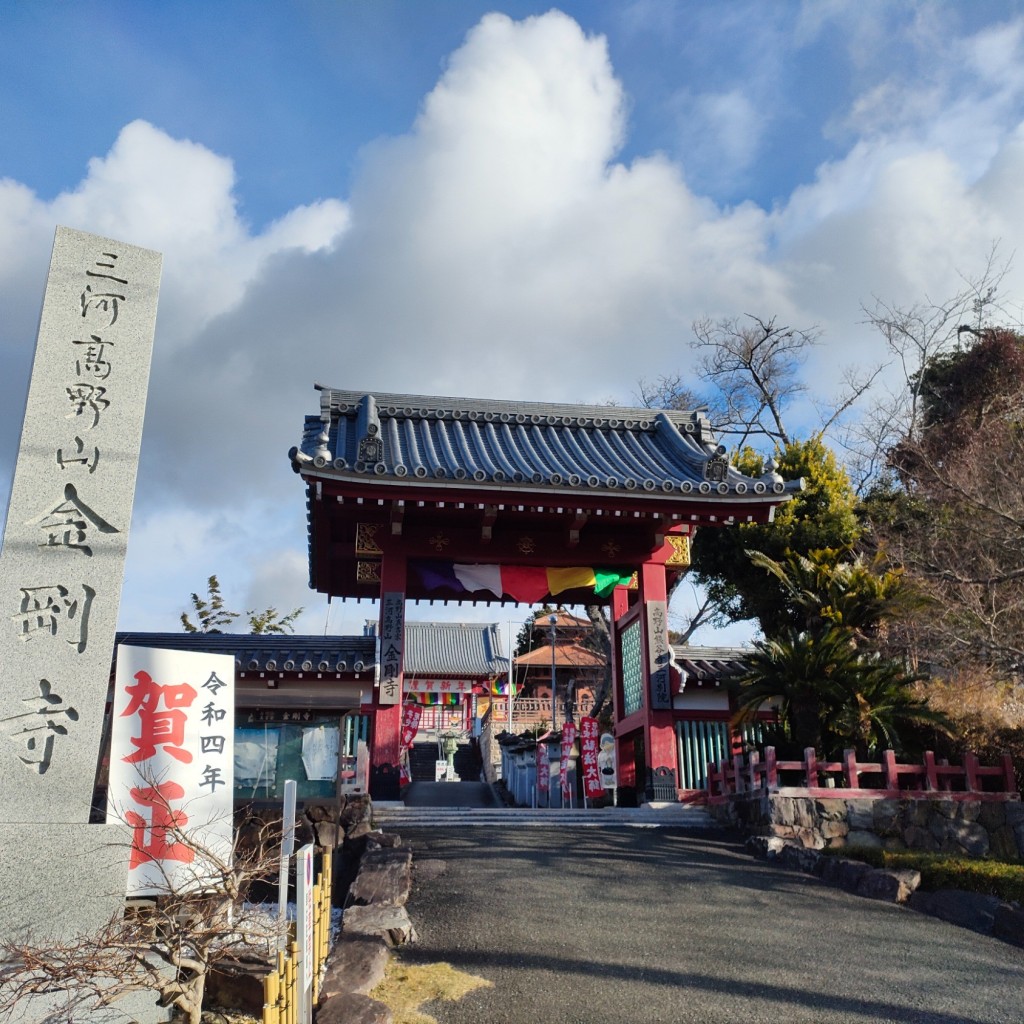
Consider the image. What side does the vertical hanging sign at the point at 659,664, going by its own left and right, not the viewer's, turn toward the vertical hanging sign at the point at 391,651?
right

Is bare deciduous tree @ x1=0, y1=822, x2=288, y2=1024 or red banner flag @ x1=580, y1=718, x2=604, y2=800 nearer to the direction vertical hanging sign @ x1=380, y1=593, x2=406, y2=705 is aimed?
the bare deciduous tree

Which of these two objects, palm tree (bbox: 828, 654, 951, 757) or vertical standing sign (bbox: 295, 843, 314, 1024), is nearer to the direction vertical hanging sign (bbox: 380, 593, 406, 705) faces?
the vertical standing sign

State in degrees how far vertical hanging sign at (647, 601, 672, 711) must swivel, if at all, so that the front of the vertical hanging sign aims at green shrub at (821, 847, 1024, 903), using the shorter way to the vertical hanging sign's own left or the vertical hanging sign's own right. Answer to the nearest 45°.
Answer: approximately 45° to the vertical hanging sign's own left

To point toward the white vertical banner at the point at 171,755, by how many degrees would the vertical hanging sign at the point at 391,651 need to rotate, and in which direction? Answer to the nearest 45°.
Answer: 0° — it already faces it

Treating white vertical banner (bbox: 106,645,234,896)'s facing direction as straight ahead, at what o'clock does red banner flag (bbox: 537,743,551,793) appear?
The red banner flag is roughly at 7 o'clock from the white vertical banner.

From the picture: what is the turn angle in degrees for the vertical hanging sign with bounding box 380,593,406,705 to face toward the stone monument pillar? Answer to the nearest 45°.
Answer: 0° — it already faces it

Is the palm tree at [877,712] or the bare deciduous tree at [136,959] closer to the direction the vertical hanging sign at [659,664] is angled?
the bare deciduous tree

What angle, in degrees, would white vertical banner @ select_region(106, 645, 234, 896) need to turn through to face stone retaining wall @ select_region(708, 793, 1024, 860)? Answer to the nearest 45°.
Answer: approximately 90° to its left

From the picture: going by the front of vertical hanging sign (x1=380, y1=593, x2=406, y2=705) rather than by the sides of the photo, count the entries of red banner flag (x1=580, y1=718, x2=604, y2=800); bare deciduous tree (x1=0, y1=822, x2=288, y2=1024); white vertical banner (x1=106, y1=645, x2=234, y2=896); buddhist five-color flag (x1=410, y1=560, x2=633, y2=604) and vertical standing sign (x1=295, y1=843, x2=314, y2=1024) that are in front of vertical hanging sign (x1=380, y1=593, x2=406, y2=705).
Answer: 3

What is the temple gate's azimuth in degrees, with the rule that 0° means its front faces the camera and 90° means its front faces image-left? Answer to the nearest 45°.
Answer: approximately 0°
